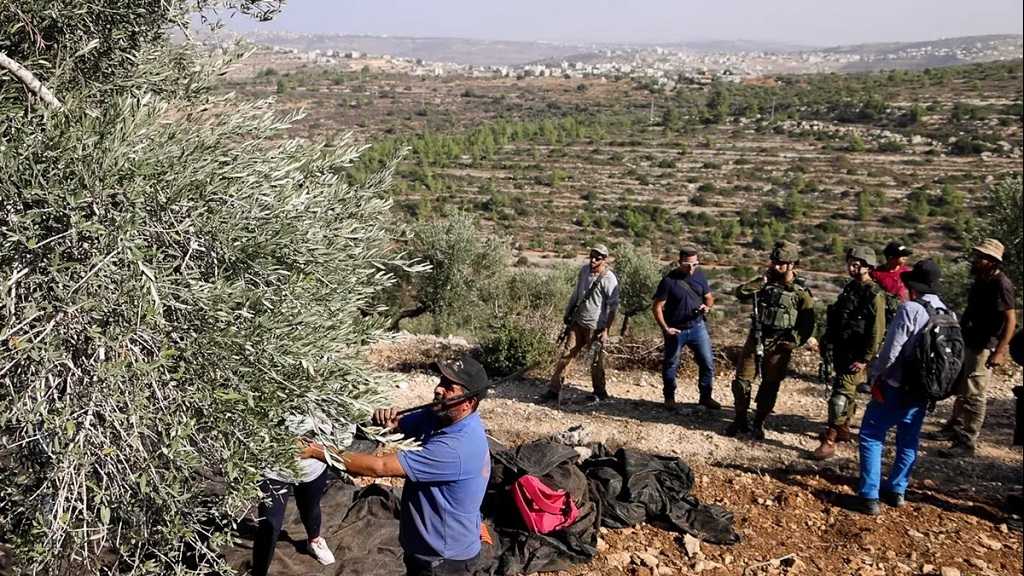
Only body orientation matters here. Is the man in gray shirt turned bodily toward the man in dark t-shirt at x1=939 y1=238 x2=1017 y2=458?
no

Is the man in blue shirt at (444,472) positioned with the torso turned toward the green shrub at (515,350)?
no

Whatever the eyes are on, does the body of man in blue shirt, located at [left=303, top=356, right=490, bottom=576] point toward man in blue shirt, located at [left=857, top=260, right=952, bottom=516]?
no

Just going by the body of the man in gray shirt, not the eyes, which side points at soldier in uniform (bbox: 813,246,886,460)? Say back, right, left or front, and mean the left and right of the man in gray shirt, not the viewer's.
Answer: left

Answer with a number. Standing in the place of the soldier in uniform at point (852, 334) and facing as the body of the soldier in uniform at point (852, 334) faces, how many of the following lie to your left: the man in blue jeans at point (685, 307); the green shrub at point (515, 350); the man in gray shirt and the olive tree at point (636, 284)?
0

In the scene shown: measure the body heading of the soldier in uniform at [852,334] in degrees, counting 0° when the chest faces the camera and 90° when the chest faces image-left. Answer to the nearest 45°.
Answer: approximately 45°

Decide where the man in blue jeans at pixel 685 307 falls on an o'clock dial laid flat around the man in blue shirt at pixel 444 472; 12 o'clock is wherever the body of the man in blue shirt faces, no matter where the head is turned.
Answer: The man in blue jeans is roughly at 4 o'clock from the man in blue shirt.

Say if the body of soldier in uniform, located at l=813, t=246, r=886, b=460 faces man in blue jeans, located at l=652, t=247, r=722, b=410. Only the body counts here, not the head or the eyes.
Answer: no

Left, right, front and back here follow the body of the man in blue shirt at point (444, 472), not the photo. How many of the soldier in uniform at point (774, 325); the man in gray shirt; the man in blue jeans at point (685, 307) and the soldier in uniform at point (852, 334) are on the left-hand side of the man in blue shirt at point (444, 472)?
0

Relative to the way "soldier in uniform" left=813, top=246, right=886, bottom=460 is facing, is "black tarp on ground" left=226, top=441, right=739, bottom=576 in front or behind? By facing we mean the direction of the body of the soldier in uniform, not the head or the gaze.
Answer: in front

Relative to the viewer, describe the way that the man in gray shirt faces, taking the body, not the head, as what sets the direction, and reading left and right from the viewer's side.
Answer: facing the viewer and to the left of the viewer

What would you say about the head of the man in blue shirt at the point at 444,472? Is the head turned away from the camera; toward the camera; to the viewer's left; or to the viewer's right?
to the viewer's left

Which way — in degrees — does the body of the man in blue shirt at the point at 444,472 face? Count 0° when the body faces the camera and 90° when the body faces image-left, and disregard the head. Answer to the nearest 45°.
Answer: approximately 90°

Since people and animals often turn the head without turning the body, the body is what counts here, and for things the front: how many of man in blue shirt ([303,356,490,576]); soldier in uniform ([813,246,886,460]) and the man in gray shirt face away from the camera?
0

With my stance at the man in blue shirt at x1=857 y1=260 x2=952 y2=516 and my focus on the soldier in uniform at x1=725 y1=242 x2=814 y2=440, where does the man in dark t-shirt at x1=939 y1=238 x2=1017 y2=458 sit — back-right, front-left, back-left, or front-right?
front-right

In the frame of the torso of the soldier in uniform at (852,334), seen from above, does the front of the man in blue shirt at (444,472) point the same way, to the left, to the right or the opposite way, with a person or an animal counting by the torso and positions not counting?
the same way

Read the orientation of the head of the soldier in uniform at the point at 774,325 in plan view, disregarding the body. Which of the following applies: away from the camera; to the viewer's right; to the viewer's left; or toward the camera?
toward the camera

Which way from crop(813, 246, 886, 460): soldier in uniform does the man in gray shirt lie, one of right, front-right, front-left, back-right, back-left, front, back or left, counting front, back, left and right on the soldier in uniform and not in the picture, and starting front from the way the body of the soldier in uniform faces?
front-right

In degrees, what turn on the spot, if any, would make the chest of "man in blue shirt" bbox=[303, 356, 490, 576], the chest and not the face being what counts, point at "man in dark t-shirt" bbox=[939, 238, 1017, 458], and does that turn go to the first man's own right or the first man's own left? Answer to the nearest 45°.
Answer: approximately 135° to the first man's own right
